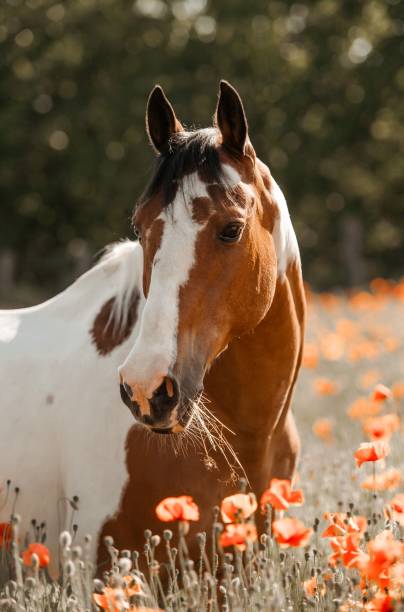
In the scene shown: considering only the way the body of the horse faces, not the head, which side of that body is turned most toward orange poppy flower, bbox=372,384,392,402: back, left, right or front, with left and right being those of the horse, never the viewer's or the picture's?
left

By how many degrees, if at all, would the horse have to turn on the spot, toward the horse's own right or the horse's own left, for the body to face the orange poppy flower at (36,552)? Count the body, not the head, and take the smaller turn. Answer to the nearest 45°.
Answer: approximately 90° to the horse's own right

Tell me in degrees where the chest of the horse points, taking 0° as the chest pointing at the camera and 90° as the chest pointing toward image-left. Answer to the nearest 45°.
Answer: approximately 315°

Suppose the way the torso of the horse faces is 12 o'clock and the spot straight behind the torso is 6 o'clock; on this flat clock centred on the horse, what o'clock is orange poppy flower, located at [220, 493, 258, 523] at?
The orange poppy flower is roughly at 1 o'clock from the horse.
